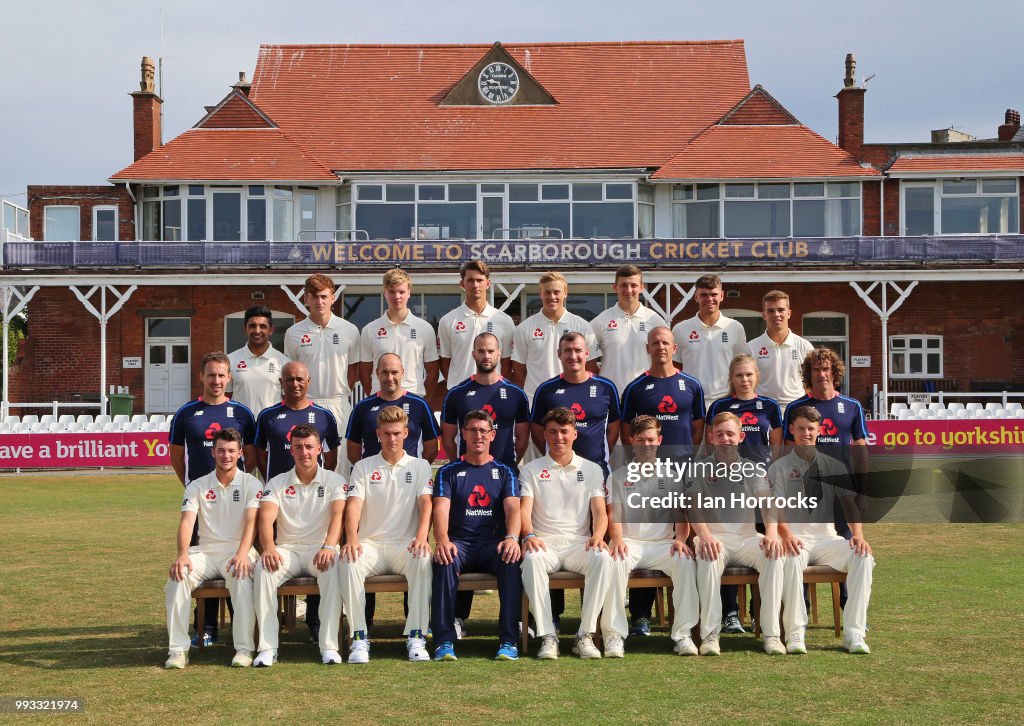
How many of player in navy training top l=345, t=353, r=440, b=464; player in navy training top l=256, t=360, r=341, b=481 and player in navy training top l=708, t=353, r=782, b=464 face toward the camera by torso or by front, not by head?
3

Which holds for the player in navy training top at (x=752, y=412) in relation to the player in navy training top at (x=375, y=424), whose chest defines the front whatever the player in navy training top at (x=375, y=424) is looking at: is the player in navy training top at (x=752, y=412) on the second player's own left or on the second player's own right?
on the second player's own left

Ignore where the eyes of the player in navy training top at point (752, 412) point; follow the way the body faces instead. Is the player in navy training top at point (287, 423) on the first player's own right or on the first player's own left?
on the first player's own right

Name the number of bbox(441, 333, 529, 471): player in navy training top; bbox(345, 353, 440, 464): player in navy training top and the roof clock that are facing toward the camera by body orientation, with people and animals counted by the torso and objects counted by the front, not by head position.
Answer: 3

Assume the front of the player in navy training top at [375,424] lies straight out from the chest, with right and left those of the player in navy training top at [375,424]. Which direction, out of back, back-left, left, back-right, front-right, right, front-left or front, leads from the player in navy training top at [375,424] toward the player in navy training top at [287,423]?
right

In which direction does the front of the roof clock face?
toward the camera

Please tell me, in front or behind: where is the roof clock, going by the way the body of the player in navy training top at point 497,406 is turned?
behind

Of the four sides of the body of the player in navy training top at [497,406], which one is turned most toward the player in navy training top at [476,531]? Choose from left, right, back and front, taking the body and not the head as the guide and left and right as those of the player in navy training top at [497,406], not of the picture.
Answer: front

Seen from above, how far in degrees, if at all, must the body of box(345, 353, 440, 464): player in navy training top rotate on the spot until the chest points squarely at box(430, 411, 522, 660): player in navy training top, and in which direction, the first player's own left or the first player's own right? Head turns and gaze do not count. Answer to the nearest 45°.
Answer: approximately 45° to the first player's own left

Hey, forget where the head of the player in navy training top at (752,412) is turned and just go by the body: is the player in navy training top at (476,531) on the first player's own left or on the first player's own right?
on the first player's own right

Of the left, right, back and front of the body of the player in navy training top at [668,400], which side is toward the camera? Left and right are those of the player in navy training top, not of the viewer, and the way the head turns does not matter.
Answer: front

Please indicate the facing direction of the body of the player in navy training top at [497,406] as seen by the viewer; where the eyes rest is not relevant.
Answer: toward the camera

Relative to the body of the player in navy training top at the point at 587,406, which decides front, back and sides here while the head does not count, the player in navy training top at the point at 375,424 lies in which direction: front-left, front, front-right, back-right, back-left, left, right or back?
right

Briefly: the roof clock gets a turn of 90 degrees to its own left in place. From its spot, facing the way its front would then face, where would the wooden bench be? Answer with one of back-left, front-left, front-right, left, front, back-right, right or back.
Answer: right
